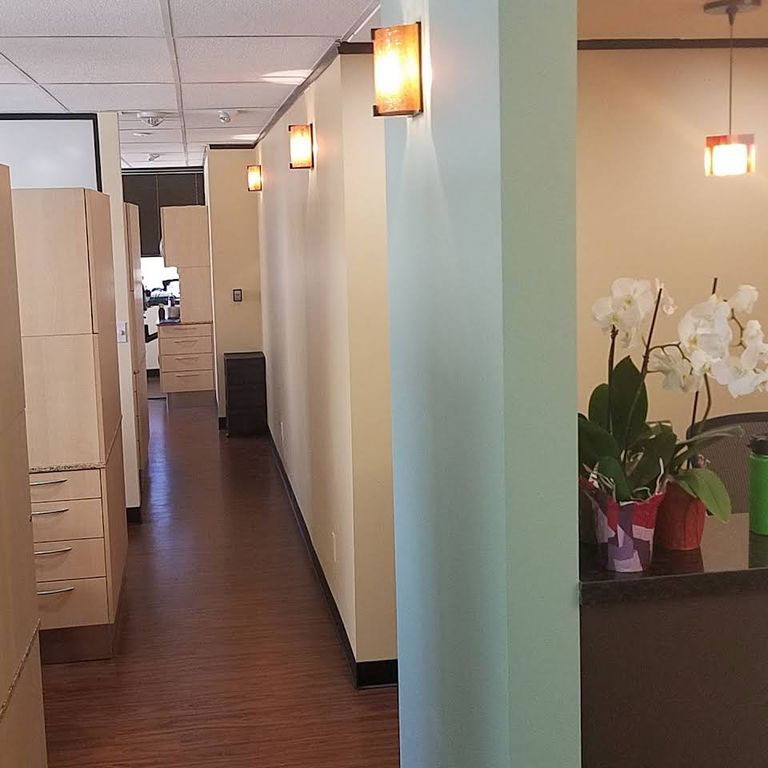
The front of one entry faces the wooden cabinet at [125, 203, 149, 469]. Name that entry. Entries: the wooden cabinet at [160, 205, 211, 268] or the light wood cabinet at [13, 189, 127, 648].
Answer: the wooden cabinet at [160, 205, 211, 268]

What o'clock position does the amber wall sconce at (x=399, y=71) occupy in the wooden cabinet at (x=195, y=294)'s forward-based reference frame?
The amber wall sconce is roughly at 12 o'clock from the wooden cabinet.

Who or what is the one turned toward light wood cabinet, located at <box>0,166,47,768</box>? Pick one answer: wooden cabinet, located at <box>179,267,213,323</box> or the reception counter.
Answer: the wooden cabinet

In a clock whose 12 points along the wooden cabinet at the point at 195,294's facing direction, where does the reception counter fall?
The reception counter is roughly at 12 o'clock from the wooden cabinet.

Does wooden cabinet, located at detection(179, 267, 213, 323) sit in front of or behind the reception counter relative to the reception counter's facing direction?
behind

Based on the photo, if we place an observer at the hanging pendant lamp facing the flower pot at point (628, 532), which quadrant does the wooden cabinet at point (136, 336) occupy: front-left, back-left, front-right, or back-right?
back-right

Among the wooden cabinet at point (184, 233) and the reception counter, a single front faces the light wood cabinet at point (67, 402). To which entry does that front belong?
the wooden cabinet
